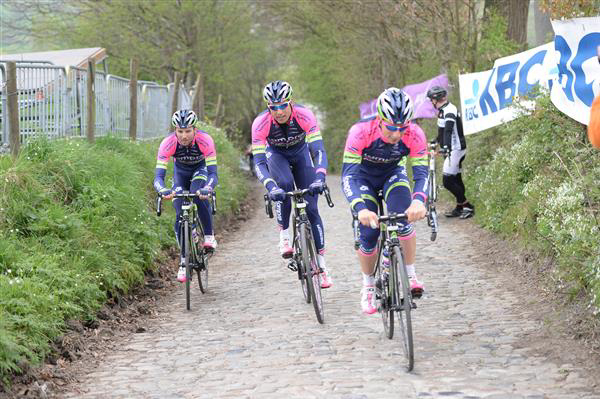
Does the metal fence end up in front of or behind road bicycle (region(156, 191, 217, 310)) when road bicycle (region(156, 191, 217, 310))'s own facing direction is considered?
behind

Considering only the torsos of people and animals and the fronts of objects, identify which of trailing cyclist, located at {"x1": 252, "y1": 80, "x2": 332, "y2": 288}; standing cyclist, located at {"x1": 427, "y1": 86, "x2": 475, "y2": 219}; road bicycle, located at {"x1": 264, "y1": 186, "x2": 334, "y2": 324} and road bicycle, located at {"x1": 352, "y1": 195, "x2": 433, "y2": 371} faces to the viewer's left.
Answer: standing cyclist, located at {"x1": 427, "y1": 86, "x2": 475, "y2": 219}

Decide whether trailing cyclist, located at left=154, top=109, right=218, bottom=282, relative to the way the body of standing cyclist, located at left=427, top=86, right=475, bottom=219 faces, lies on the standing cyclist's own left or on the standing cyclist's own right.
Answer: on the standing cyclist's own left

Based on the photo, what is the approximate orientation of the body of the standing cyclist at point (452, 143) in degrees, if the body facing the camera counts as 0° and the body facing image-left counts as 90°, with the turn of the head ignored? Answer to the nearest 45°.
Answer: approximately 90°

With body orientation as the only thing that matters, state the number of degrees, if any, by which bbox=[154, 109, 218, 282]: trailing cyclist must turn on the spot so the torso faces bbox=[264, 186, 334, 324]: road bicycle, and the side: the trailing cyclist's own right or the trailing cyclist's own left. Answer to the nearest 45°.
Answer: approximately 45° to the trailing cyclist's own left
